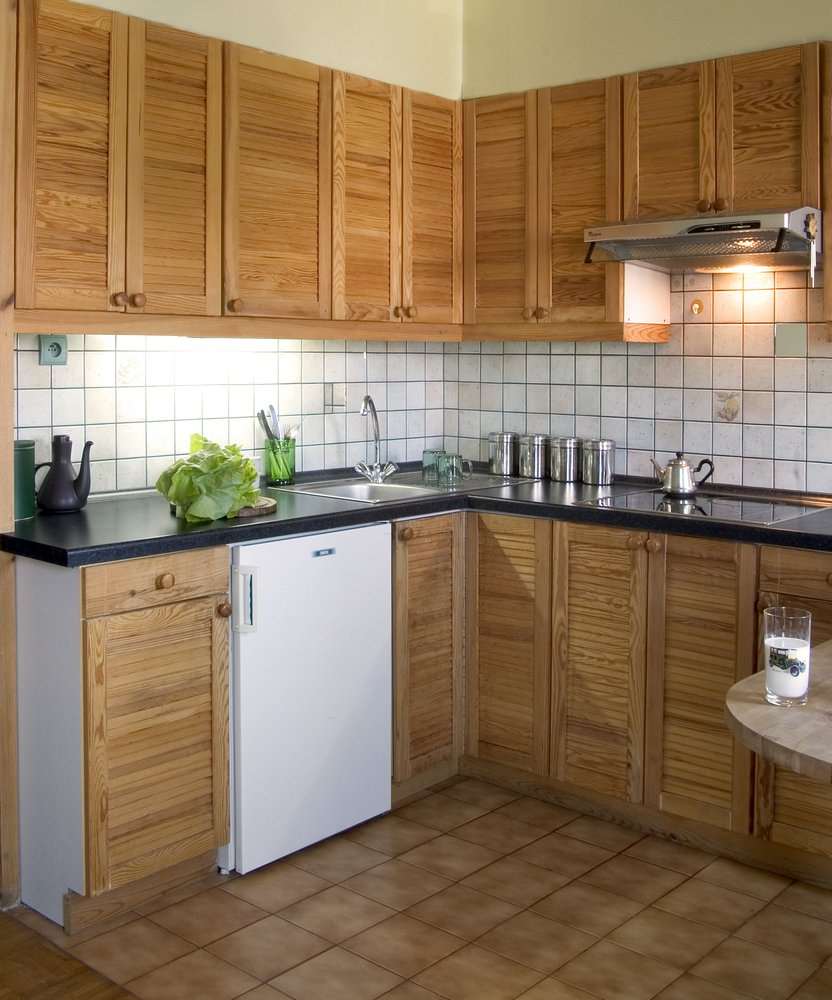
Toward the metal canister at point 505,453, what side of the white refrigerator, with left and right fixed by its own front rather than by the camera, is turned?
left

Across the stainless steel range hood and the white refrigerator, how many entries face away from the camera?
0

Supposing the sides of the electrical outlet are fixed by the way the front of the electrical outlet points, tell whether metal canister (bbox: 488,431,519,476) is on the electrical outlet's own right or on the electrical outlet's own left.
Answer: on the electrical outlet's own left

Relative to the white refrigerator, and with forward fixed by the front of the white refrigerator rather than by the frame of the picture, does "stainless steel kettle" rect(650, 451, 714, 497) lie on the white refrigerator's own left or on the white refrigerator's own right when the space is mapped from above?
on the white refrigerator's own left

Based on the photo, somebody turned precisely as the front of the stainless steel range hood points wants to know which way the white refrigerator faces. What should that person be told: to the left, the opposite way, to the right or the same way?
to the left

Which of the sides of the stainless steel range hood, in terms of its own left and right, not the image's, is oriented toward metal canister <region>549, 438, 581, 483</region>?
right

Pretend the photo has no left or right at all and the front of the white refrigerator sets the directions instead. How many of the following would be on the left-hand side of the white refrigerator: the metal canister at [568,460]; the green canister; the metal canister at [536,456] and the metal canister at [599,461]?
3

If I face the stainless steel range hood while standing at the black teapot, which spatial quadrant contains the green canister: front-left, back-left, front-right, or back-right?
back-right

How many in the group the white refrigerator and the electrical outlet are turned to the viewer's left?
0

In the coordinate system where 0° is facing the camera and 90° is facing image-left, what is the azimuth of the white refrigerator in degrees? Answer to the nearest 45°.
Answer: approximately 315°

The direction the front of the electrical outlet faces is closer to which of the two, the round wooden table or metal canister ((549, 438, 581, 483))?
the round wooden table
